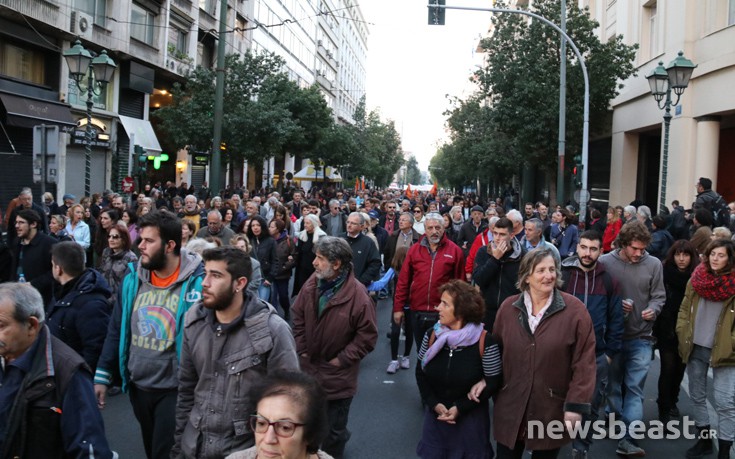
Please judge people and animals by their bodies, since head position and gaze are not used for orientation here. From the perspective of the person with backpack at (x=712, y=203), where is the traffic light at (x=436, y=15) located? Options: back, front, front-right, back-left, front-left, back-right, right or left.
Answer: front

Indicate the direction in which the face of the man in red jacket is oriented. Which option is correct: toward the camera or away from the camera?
toward the camera

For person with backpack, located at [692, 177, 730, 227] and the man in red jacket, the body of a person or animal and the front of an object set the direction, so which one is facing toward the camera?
the man in red jacket

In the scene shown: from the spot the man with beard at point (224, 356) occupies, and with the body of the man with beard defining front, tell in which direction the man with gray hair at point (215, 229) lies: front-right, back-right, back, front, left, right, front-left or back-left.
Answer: back-right

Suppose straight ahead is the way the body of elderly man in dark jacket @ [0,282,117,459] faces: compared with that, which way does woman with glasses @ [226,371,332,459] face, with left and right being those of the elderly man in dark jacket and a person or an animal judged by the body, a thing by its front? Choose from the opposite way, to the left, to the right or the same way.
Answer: the same way

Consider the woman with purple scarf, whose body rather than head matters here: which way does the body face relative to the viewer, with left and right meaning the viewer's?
facing the viewer and to the left of the viewer

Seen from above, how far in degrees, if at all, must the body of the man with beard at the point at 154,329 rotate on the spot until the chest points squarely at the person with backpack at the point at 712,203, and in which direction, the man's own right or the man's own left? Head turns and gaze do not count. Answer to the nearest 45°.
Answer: approximately 180°

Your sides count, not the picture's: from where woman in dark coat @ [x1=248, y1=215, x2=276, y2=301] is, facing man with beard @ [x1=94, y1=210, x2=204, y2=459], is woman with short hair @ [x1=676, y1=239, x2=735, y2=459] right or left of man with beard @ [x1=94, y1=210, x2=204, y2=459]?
left

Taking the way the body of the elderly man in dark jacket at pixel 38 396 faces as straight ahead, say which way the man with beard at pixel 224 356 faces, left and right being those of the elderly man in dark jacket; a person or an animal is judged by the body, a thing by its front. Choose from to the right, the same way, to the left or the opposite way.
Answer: the same way

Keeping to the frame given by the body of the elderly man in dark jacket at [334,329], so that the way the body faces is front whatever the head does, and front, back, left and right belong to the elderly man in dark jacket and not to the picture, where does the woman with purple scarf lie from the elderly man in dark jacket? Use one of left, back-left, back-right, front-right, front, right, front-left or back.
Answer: left

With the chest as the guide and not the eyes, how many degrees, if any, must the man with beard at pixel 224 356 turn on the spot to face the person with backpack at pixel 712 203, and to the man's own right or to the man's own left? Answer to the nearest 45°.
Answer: approximately 180°

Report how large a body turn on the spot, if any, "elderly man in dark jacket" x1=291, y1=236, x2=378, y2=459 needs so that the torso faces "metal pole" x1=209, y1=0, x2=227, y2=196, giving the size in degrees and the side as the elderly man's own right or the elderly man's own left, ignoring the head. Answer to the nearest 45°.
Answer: approximately 135° to the elderly man's own right

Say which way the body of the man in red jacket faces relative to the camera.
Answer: toward the camera

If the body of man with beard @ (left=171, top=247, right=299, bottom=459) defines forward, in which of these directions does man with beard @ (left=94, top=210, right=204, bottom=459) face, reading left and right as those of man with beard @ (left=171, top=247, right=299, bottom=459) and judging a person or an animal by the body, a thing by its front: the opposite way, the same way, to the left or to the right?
the same way

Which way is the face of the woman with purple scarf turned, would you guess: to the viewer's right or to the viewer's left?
to the viewer's left

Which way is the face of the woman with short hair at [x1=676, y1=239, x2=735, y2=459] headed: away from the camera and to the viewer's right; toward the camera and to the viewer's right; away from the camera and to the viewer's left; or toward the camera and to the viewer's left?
toward the camera and to the viewer's left

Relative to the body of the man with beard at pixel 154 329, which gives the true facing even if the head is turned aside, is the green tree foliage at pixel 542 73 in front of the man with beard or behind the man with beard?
behind

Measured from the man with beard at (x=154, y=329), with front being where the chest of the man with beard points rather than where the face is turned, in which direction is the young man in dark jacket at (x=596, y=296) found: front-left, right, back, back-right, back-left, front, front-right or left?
back-left
